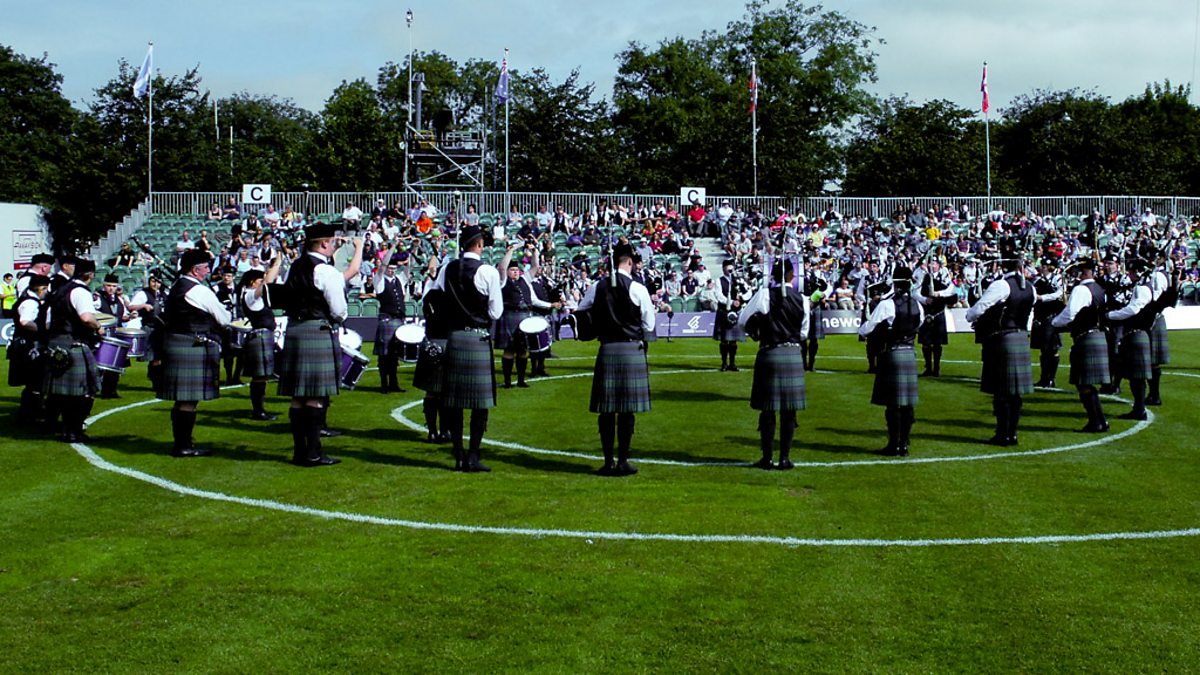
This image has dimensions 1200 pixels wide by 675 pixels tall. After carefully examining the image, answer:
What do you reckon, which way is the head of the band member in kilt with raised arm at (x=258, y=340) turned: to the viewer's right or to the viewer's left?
to the viewer's right

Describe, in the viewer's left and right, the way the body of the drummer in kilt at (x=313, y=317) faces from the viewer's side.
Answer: facing away from the viewer and to the right of the viewer

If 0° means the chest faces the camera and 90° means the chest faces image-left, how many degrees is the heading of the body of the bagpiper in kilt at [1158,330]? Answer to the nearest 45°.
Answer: approximately 90°

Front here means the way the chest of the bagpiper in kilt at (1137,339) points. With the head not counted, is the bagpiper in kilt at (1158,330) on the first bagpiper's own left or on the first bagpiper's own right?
on the first bagpiper's own right

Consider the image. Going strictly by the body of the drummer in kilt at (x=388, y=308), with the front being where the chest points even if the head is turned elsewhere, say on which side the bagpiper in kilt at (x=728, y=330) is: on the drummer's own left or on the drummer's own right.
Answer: on the drummer's own left

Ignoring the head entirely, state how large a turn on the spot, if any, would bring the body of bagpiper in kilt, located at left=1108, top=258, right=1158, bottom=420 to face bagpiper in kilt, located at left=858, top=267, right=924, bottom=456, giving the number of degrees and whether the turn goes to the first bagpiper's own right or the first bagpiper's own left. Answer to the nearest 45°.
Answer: approximately 45° to the first bagpiper's own left

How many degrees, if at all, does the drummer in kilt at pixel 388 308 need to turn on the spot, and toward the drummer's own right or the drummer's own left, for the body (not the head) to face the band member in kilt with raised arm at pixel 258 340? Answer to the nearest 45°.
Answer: approximately 90° to the drummer's own right

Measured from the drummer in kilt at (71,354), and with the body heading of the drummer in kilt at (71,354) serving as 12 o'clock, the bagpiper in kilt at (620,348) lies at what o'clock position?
the bagpiper in kilt at (620,348) is roughly at 3 o'clock from the drummer in kilt at (71,354).

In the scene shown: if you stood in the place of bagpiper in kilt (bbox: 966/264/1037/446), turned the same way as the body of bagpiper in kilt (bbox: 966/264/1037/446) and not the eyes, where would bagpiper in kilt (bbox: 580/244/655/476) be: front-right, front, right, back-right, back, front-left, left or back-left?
left

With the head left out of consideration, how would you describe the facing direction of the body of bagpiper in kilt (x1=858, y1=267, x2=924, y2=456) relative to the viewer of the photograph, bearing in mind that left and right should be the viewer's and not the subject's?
facing away from the viewer and to the left of the viewer

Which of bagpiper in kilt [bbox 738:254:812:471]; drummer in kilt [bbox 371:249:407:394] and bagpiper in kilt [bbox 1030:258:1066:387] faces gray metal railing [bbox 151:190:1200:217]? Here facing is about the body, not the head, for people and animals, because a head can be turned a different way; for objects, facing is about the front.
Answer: bagpiper in kilt [bbox 738:254:812:471]

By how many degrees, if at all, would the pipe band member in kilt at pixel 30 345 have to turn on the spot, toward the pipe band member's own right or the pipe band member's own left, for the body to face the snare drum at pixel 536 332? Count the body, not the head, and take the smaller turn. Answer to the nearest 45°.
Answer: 0° — they already face it
